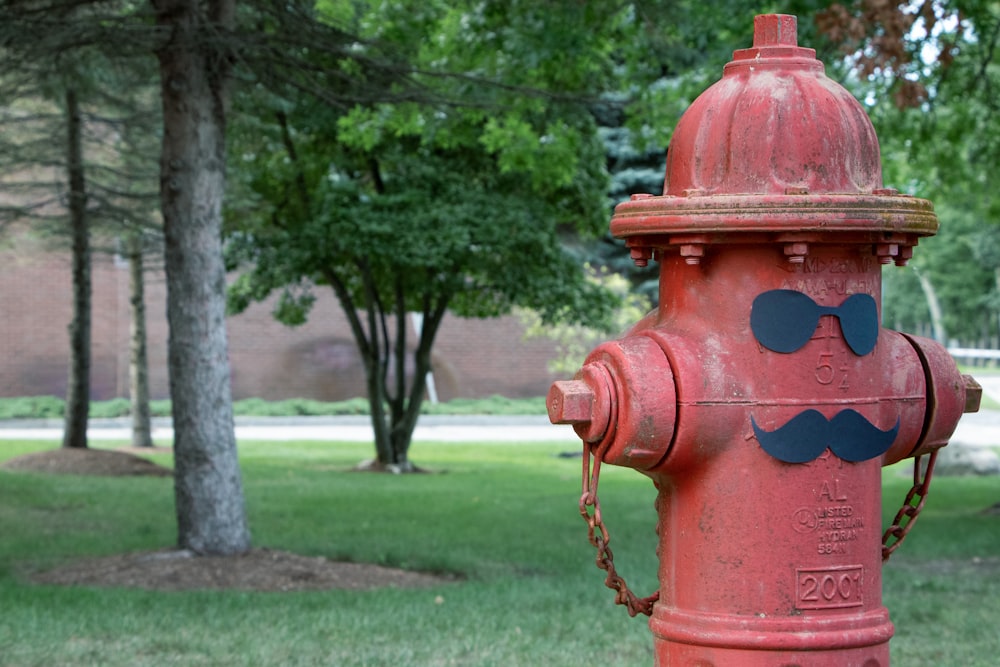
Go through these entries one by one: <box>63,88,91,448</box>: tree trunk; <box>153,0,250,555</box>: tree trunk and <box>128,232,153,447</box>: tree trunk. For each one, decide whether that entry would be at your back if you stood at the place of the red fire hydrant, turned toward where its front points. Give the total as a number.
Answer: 3

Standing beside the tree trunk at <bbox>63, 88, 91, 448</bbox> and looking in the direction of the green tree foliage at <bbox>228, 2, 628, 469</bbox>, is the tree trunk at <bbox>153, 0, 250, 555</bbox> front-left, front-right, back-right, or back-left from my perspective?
front-right

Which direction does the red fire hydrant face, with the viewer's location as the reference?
facing the viewer and to the right of the viewer

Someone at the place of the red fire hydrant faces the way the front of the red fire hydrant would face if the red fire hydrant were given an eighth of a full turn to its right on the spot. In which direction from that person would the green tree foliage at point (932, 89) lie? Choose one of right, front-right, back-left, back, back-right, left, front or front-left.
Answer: back

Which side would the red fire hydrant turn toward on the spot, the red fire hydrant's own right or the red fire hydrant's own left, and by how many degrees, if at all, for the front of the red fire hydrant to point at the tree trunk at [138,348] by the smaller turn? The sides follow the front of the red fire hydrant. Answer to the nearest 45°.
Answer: approximately 180°

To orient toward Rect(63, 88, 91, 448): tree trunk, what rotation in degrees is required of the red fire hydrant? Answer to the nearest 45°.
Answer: approximately 180°

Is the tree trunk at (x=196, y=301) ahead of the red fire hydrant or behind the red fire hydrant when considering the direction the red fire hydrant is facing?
behind

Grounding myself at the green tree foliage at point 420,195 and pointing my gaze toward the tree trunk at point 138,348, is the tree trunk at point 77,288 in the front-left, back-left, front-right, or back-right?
front-left

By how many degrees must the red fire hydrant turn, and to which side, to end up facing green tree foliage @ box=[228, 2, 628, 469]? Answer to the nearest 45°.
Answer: approximately 135° to its left
